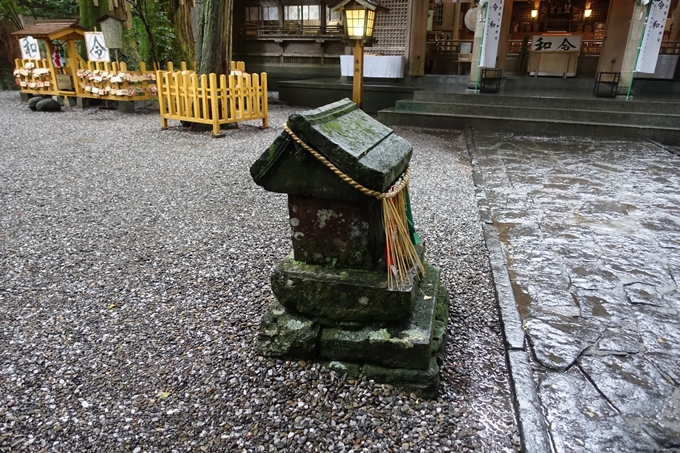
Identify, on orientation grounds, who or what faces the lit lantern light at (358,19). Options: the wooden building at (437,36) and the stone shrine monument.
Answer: the wooden building

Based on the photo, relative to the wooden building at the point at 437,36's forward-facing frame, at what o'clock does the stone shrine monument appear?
The stone shrine monument is roughly at 12 o'clock from the wooden building.

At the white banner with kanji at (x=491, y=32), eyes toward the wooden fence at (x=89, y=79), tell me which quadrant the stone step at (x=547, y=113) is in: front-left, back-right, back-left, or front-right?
back-left

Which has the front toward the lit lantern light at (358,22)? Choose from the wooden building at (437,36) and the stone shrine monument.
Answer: the wooden building
